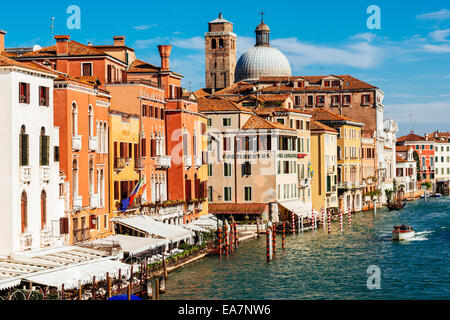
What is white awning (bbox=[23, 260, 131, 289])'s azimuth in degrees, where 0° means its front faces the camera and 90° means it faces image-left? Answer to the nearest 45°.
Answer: approximately 315°

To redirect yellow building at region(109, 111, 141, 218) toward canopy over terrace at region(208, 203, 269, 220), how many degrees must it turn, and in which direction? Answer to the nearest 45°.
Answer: approximately 90° to its left

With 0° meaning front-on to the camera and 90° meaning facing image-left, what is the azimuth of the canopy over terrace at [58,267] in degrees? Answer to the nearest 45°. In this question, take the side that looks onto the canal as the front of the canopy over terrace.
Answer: approximately 315°

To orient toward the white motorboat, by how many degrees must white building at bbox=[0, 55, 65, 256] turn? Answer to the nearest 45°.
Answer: approximately 90° to its left

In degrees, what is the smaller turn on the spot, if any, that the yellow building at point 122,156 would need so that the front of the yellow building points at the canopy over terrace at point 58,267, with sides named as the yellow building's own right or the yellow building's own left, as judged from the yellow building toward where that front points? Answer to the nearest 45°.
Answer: approximately 45° to the yellow building's own right

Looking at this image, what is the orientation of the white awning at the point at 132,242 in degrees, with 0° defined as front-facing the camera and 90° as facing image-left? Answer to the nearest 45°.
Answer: approximately 315°

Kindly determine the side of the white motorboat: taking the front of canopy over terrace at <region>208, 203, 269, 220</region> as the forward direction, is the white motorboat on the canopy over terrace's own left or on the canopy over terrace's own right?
on the canopy over terrace's own left

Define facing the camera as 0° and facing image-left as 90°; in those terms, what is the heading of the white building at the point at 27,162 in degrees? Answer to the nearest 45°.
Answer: approximately 315°

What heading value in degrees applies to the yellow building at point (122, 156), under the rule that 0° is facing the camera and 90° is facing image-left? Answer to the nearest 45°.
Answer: approximately 315°

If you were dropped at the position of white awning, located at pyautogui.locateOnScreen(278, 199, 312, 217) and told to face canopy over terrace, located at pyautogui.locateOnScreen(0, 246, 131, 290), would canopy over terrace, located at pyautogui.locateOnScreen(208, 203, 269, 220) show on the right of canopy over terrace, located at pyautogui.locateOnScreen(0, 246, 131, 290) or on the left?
right

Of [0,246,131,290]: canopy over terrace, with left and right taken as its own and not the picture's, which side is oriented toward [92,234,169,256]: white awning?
left
